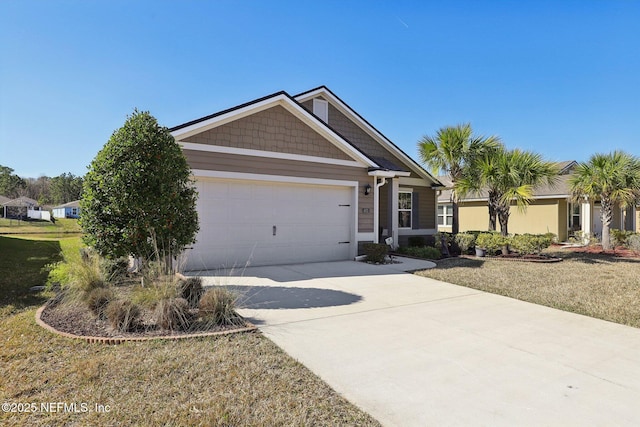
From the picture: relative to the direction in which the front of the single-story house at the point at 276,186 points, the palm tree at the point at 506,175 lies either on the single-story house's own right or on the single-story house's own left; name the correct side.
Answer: on the single-story house's own left

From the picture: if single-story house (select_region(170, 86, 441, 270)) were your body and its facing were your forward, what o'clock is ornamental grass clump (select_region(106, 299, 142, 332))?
The ornamental grass clump is roughly at 2 o'clock from the single-story house.

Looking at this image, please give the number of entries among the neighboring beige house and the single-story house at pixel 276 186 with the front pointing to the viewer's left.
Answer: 0

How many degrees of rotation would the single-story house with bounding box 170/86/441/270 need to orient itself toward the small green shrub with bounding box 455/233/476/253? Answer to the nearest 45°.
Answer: approximately 90° to its left

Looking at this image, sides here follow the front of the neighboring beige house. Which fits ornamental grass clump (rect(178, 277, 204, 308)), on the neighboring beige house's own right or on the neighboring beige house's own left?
on the neighboring beige house's own right

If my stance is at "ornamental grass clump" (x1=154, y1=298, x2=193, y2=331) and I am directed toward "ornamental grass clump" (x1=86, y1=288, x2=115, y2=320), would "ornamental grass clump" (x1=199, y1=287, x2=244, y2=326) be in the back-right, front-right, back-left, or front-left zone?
back-right
